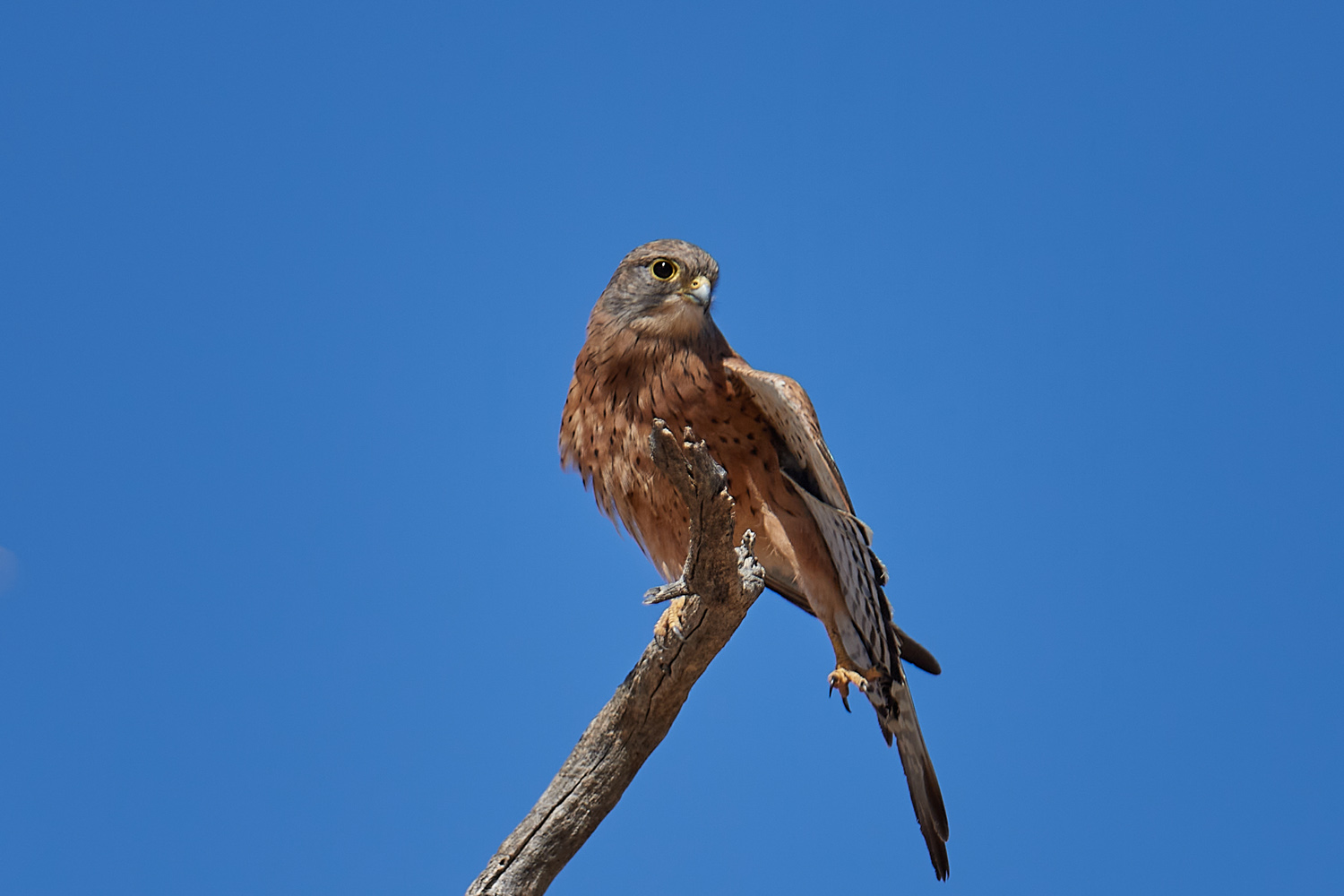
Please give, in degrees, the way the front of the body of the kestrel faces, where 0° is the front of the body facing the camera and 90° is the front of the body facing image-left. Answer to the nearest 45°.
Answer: approximately 45°
